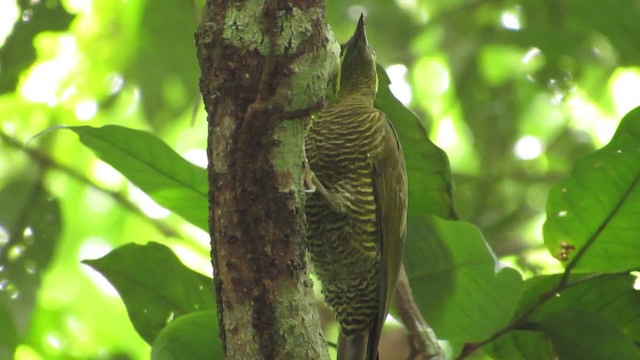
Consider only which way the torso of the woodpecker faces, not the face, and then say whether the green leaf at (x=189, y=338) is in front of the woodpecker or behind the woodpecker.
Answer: in front

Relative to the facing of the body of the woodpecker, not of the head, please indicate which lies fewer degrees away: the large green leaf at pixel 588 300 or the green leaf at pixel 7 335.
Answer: the green leaf

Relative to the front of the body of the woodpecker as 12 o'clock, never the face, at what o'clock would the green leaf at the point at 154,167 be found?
The green leaf is roughly at 12 o'clock from the woodpecker.

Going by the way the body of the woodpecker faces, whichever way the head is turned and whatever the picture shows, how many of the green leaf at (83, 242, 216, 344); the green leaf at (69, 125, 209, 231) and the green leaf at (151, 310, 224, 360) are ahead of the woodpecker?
3
